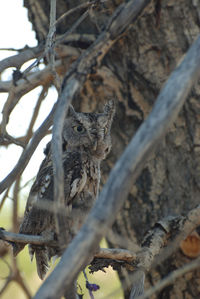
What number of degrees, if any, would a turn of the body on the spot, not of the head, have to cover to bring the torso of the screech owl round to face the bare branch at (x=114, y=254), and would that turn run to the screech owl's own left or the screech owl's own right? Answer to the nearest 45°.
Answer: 0° — it already faces it

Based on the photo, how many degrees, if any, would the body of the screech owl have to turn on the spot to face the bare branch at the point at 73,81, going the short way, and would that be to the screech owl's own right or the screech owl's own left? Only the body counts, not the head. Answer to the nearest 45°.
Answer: approximately 45° to the screech owl's own right

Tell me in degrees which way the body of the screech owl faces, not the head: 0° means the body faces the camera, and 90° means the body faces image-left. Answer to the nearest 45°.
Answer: approximately 315°
